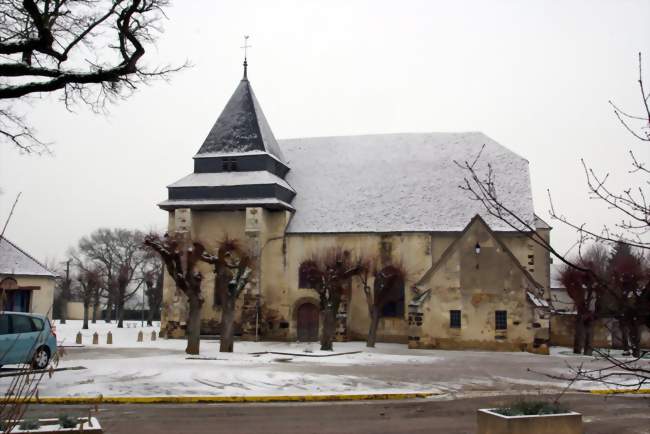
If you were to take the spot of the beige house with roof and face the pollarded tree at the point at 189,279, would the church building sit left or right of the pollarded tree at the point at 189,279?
left

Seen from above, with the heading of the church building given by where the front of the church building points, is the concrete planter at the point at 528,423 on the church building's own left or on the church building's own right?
on the church building's own left

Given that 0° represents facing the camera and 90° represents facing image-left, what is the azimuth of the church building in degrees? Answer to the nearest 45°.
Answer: approximately 0°

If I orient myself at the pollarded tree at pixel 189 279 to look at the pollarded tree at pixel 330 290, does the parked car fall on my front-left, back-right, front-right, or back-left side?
back-right

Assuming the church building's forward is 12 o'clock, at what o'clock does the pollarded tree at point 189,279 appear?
The pollarded tree is roughly at 2 o'clock from the church building.

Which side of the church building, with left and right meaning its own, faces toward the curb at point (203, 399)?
front

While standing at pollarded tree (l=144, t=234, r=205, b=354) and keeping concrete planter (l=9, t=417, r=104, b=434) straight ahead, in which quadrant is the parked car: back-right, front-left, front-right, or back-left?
front-right
